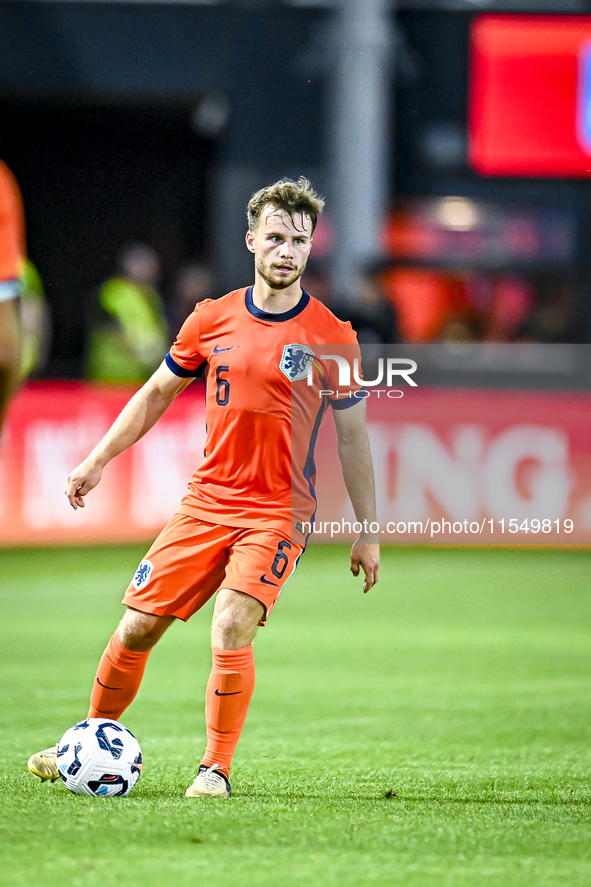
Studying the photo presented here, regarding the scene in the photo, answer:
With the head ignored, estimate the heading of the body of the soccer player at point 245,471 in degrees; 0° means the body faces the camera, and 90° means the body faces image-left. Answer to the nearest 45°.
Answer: approximately 0°

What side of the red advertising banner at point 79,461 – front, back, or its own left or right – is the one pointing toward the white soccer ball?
front

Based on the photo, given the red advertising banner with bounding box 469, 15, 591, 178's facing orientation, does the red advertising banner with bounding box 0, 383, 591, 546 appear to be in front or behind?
in front

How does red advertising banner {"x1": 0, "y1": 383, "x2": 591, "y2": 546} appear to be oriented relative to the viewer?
toward the camera

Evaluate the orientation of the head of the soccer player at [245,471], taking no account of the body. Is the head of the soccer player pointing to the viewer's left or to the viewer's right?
to the viewer's right

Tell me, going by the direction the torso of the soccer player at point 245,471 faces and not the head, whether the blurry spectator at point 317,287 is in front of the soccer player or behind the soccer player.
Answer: behind

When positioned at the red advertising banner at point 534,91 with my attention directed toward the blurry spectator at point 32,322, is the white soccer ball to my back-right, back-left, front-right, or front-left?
front-left

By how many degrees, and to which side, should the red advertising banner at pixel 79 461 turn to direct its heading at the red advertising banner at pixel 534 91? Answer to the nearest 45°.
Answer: approximately 135° to its left

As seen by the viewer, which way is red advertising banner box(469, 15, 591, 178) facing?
toward the camera

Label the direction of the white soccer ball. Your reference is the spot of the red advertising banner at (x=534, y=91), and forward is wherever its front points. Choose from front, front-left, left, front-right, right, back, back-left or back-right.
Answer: front
